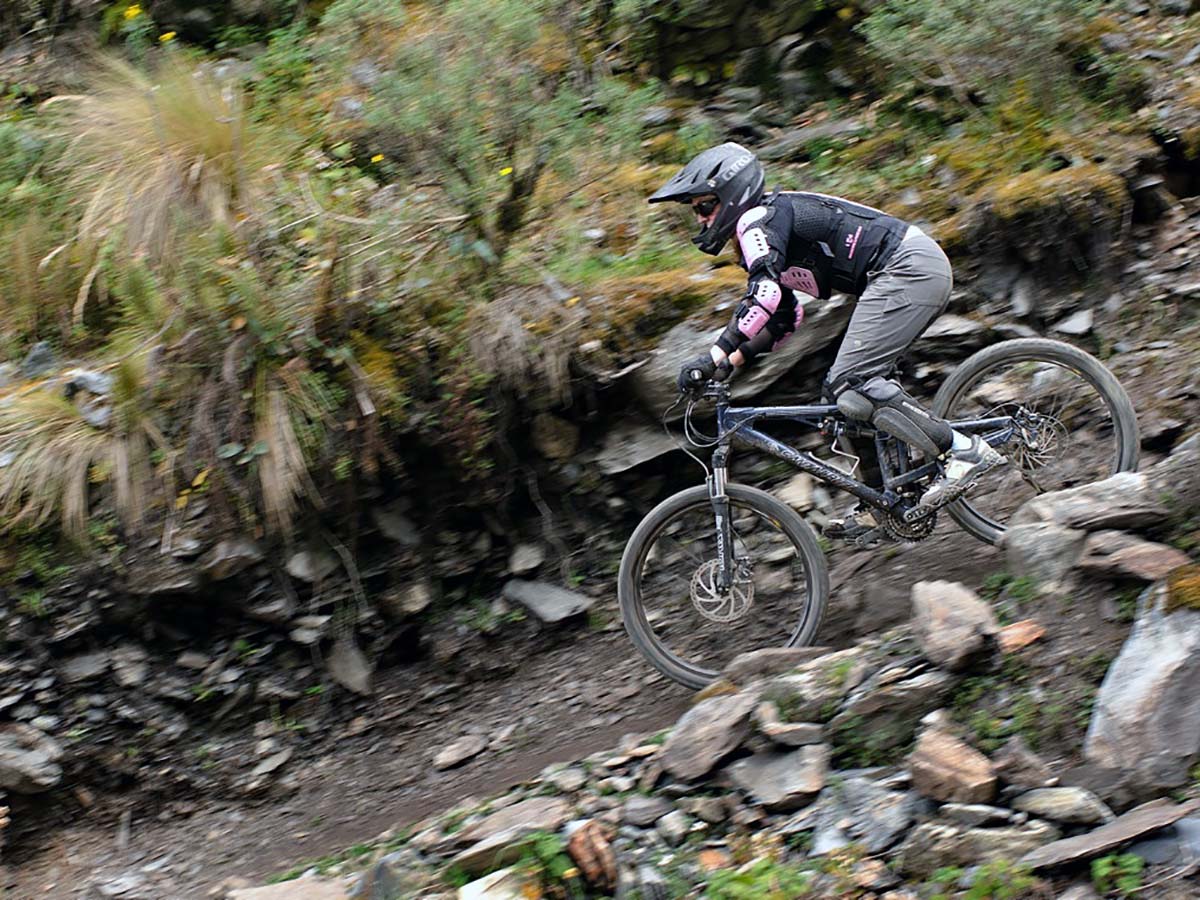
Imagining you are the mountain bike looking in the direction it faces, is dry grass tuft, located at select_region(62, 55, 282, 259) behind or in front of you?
in front

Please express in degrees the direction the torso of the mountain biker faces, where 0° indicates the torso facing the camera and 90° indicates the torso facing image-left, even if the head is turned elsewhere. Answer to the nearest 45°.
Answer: approximately 90°

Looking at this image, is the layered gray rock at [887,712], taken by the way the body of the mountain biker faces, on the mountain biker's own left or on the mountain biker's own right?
on the mountain biker's own left

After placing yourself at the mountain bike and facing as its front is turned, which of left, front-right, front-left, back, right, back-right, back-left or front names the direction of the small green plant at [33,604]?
front

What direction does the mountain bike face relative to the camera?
to the viewer's left

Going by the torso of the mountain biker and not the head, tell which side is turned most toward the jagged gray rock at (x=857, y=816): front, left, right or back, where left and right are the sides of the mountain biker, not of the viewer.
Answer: left

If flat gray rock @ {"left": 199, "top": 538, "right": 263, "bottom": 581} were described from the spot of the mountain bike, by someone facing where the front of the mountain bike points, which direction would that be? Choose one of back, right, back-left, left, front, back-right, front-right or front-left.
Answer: front

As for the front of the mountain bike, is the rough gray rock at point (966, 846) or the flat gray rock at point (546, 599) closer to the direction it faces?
the flat gray rock

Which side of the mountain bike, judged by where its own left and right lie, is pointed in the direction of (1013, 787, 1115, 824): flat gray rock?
left

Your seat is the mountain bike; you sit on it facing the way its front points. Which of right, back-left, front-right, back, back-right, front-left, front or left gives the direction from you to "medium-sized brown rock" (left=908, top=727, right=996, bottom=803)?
left

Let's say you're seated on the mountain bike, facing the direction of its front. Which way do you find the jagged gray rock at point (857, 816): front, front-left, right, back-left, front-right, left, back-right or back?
left

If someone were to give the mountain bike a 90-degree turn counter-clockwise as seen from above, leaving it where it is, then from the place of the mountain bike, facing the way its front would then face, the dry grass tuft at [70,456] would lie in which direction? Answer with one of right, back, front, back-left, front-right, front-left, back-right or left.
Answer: right

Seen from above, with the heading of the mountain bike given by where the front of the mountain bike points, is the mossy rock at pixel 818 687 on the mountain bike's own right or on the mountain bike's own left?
on the mountain bike's own left

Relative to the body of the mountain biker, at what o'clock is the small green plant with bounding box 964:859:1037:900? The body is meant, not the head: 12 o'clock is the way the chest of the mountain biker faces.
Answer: The small green plant is roughly at 9 o'clock from the mountain biker.

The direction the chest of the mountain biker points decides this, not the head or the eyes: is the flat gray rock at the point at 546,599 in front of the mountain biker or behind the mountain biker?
in front

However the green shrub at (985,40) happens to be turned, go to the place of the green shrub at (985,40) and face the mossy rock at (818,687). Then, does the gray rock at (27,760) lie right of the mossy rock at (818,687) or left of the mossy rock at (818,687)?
right
